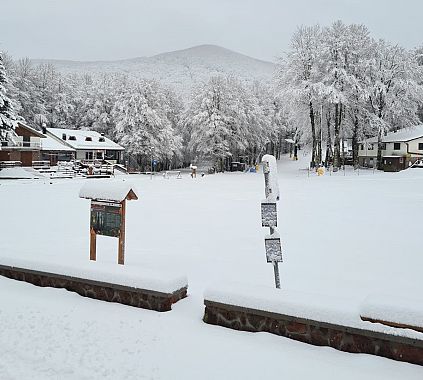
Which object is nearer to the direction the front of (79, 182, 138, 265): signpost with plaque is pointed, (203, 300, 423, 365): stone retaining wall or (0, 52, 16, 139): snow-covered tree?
the stone retaining wall

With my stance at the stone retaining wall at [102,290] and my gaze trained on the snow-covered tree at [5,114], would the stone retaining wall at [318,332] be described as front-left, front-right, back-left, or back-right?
back-right

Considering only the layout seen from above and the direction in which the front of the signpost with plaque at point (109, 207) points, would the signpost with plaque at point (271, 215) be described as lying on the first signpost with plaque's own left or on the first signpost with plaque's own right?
on the first signpost with plaque's own left

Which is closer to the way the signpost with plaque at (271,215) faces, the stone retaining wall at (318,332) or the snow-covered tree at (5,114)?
the stone retaining wall

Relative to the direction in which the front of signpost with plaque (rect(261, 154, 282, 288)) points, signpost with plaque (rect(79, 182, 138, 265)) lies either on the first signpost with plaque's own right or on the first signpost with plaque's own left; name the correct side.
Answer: on the first signpost with plaque's own right

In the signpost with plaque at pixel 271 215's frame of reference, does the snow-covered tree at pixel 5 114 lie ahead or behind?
behind

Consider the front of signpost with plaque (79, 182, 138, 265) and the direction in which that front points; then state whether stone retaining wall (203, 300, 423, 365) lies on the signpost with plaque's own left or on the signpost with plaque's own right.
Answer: on the signpost with plaque's own left

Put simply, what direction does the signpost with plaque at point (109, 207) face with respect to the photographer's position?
facing the viewer and to the left of the viewer

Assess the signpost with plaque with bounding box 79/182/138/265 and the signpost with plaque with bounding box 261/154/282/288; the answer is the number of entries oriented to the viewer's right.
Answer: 0

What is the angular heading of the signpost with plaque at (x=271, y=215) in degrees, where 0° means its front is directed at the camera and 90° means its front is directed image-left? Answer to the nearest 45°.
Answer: approximately 0°

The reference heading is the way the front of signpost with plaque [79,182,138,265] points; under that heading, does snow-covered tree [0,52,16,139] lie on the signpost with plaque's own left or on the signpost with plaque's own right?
on the signpost with plaque's own right

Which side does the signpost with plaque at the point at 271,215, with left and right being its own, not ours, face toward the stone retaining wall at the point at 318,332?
front

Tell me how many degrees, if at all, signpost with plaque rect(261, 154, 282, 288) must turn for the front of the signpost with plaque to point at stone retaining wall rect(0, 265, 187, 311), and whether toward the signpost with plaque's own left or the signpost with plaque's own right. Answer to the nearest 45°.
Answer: approximately 90° to the signpost with plaque's own right

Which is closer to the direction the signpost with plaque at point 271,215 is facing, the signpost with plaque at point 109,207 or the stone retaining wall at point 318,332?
the stone retaining wall
